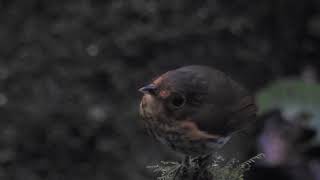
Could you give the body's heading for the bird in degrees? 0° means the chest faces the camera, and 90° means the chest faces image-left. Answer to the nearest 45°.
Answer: approximately 90°
